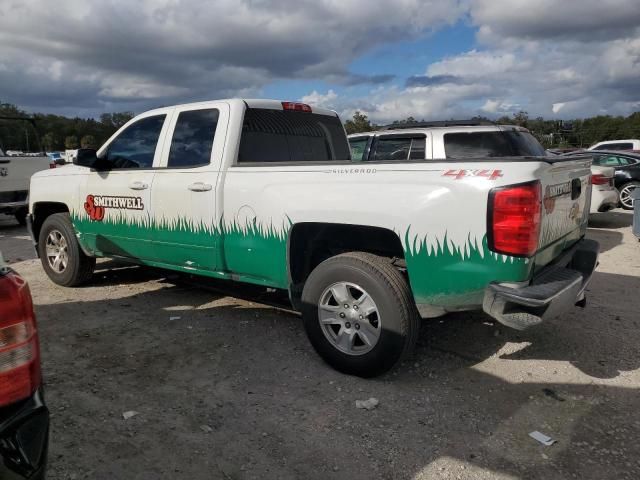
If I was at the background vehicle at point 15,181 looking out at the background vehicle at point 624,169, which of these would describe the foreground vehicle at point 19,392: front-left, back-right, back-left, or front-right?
front-right

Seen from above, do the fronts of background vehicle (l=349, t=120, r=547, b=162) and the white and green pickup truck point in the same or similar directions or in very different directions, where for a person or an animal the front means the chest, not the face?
same or similar directions

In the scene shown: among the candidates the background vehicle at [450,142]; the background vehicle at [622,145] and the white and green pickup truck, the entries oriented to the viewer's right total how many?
0

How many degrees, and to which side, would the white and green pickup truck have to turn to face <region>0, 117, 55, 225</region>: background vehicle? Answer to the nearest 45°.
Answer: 0° — it already faces it

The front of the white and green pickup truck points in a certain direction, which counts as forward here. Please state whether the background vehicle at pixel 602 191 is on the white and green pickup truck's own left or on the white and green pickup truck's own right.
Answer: on the white and green pickup truck's own right

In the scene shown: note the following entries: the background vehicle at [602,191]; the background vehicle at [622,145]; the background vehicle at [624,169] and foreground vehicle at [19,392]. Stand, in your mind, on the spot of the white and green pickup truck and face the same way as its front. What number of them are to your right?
3

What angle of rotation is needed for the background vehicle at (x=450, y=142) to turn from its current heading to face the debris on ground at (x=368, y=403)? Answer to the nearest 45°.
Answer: approximately 135° to its left

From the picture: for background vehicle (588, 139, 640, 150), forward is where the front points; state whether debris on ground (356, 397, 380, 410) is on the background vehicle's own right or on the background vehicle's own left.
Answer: on the background vehicle's own left

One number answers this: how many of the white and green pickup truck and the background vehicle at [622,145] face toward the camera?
0

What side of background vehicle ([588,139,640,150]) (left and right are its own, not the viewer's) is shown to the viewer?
left

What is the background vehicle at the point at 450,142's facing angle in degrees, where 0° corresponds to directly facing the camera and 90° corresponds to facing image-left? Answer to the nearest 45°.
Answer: approximately 135°

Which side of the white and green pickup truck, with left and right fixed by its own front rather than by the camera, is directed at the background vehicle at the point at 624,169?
right

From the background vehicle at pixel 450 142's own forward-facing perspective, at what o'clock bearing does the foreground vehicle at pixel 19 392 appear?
the foreground vehicle at pixel 19 392 is roughly at 8 o'clock from the background vehicle at pixel 450 142.

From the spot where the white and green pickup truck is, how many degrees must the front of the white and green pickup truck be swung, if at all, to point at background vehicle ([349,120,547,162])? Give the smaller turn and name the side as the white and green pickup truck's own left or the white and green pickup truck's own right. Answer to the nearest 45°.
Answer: approximately 90° to the white and green pickup truck's own right

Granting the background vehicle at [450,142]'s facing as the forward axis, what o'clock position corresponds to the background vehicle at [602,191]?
the background vehicle at [602,191] is roughly at 3 o'clock from the background vehicle at [450,142].

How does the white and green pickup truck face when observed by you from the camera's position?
facing away from the viewer and to the left of the viewer
